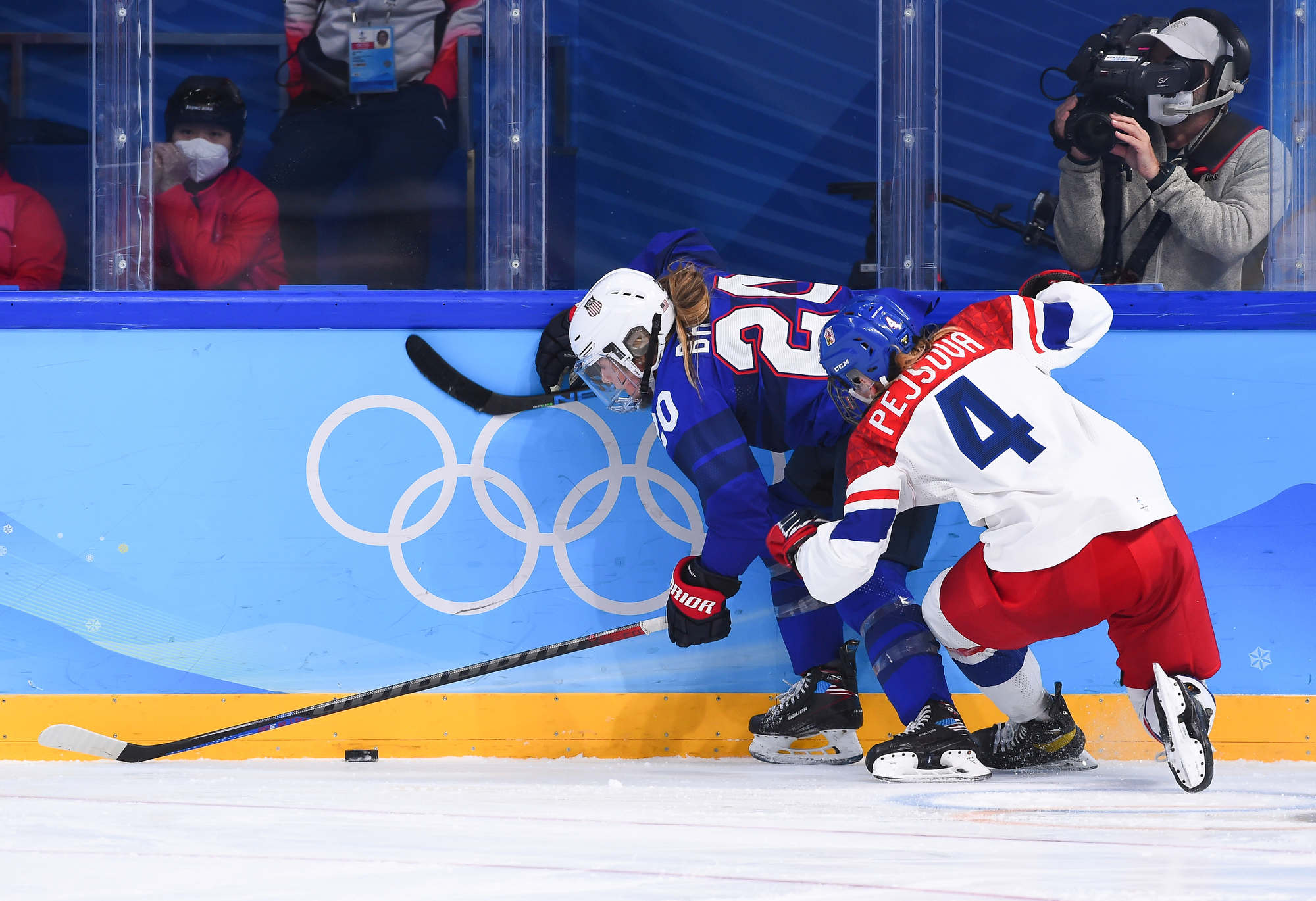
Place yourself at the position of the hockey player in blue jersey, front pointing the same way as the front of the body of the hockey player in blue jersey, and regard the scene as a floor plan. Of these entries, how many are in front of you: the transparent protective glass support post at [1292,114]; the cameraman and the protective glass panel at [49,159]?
1

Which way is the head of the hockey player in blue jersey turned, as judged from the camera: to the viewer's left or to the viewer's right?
to the viewer's left

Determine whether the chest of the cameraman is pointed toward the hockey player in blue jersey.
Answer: yes

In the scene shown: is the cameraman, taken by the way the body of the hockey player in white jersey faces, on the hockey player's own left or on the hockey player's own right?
on the hockey player's own right

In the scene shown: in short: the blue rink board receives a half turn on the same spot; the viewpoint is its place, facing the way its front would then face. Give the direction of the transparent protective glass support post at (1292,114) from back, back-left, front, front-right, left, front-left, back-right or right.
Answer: right

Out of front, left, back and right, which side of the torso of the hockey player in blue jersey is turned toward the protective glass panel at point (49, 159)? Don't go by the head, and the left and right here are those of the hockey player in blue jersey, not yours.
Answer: front

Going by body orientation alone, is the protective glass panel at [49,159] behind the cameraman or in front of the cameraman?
in front

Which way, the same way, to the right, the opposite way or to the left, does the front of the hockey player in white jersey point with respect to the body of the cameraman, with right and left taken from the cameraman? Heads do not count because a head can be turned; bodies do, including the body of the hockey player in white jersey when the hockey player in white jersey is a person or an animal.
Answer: to the right

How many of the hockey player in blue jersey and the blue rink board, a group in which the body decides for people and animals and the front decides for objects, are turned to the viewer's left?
1

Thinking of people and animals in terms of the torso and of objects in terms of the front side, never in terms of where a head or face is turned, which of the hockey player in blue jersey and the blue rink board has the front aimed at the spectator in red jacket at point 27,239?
the hockey player in blue jersey

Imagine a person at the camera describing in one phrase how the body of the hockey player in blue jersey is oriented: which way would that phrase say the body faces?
to the viewer's left

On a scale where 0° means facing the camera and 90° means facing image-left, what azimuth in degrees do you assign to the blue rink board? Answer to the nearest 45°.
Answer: approximately 0°

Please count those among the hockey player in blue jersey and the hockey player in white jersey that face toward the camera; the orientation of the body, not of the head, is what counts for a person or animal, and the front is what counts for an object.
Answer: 0

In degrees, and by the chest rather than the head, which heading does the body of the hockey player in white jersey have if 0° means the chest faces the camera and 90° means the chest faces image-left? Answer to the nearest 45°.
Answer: approximately 135°

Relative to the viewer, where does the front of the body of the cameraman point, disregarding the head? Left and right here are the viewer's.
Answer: facing the viewer and to the left of the viewer
